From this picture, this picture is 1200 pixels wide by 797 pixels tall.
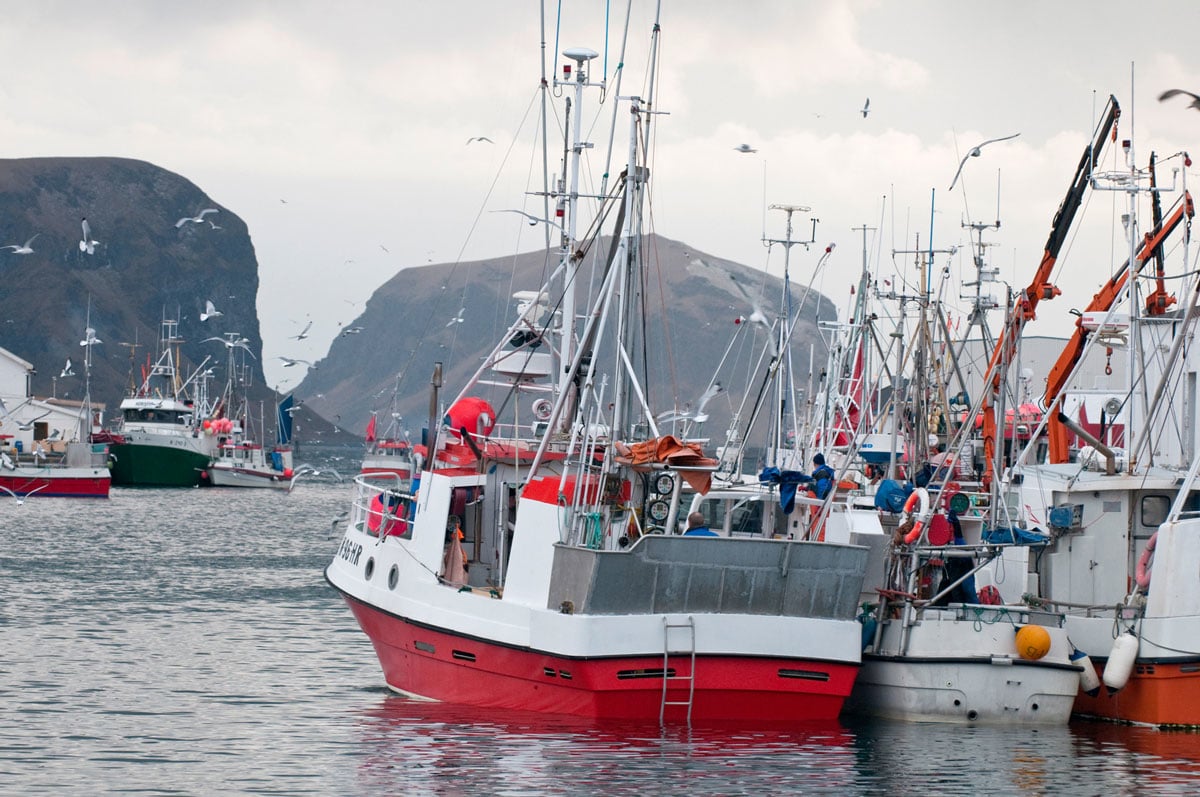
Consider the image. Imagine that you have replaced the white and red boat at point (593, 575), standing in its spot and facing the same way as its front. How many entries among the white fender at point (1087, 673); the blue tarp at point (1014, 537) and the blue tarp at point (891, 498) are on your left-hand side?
0

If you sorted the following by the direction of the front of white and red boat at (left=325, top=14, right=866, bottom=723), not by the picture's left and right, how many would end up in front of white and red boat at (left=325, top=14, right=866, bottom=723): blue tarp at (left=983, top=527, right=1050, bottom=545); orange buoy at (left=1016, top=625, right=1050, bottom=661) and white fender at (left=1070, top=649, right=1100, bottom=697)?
0

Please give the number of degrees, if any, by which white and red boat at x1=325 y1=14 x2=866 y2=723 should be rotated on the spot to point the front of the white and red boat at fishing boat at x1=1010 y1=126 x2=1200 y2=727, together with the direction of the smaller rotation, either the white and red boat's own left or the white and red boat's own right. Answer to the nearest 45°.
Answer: approximately 135° to the white and red boat's own right

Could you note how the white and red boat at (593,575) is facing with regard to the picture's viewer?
facing away from the viewer and to the left of the viewer

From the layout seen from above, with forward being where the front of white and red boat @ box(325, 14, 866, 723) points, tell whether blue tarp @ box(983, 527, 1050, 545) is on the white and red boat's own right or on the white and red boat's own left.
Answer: on the white and red boat's own right

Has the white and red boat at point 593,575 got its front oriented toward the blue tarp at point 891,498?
no

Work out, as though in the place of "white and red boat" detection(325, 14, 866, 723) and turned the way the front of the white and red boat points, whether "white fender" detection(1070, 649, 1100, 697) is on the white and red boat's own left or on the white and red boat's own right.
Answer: on the white and red boat's own right

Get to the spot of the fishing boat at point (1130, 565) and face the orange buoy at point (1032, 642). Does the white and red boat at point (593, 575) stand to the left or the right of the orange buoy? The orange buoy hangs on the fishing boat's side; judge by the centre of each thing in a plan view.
right

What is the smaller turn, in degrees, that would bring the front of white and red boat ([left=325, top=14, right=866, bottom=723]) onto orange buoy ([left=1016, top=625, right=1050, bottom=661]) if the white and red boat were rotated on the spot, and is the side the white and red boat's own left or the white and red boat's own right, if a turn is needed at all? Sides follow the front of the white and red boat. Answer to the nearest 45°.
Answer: approximately 135° to the white and red boat's own right
